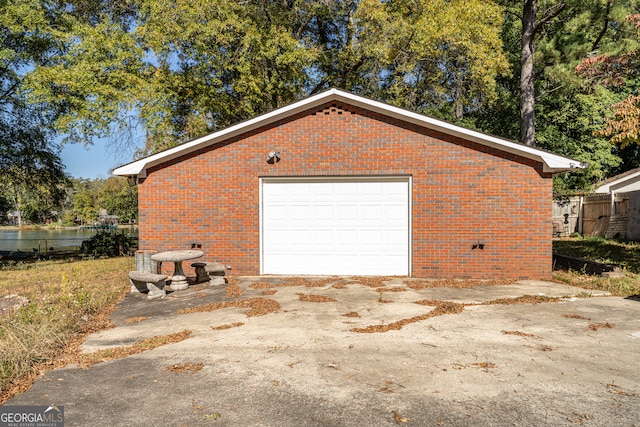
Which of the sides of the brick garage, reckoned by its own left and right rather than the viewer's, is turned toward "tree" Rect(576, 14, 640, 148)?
left

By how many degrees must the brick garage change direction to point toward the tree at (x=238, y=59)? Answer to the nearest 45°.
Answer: approximately 135° to its right

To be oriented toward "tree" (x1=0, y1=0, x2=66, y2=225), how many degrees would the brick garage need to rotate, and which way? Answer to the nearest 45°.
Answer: approximately 135° to its right

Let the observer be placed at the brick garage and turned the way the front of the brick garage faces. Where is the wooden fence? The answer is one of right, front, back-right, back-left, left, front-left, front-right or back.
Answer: back-left

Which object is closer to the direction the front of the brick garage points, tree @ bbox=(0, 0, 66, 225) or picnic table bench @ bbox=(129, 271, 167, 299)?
the picnic table bench

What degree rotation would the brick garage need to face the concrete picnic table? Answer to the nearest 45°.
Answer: approximately 90° to its right

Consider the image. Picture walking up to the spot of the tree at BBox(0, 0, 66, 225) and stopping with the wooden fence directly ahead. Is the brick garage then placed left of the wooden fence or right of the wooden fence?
right

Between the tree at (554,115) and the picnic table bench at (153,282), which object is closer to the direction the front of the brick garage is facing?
the picnic table bench

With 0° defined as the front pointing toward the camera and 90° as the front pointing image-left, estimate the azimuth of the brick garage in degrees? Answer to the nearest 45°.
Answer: approximately 0°

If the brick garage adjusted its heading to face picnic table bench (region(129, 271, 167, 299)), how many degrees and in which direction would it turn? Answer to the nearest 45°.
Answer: approximately 45° to its right

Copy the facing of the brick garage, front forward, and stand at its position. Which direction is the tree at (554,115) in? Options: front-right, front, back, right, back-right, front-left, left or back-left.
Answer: back-left
